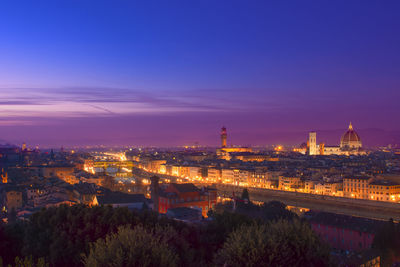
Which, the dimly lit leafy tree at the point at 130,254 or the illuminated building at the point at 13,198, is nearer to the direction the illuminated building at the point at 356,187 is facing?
the dimly lit leafy tree

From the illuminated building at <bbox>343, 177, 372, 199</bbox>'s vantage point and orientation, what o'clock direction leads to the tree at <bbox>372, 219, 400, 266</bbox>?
The tree is roughly at 12 o'clock from the illuminated building.

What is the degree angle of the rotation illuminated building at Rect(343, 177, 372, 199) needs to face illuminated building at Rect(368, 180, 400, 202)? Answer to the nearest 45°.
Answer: approximately 45° to its left

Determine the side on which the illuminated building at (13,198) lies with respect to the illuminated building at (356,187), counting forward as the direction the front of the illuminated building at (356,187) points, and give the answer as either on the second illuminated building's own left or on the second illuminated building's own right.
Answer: on the second illuminated building's own right

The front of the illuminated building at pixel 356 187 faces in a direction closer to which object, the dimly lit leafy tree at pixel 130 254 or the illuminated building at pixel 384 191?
the dimly lit leafy tree

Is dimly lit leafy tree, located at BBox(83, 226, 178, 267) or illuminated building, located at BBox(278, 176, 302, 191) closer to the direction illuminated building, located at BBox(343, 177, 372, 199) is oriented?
the dimly lit leafy tree

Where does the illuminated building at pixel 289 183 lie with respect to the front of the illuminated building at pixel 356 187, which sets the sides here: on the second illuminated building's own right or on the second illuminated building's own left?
on the second illuminated building's own right

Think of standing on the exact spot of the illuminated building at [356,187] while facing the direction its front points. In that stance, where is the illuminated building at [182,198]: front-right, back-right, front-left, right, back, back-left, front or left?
front-right

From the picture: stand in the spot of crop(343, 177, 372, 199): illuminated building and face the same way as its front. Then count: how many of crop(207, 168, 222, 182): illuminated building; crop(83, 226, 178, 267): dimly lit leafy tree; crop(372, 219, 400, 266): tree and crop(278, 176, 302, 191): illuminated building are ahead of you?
2

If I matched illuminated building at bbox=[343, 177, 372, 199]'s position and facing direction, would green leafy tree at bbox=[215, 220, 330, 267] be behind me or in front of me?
in front

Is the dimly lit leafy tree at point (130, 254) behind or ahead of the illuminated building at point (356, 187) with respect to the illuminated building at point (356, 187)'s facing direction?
ahead
